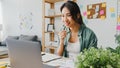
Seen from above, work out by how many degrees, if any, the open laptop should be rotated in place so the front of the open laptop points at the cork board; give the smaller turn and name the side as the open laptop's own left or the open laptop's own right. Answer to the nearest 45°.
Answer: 0° — it already faces it

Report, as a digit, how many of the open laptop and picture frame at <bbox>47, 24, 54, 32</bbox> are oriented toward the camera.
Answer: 1

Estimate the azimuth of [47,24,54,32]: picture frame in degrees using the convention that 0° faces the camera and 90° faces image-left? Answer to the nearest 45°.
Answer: approximately 0°

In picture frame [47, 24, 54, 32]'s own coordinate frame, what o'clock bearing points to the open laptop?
The open laptop is roughly at 12 o'clock from the picture frame.
